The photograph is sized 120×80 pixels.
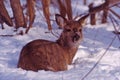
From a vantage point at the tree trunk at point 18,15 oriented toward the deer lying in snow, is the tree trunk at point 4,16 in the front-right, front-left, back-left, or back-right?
back-right

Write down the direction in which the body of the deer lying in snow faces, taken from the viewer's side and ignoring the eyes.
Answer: to the viewer's right

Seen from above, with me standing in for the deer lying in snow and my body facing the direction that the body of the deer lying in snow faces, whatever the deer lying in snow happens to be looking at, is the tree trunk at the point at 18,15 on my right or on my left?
on my left

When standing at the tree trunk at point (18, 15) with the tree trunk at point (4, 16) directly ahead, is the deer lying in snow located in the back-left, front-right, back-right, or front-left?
back-left

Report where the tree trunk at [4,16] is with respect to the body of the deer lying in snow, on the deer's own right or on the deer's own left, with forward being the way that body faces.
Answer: on the deer's own left
